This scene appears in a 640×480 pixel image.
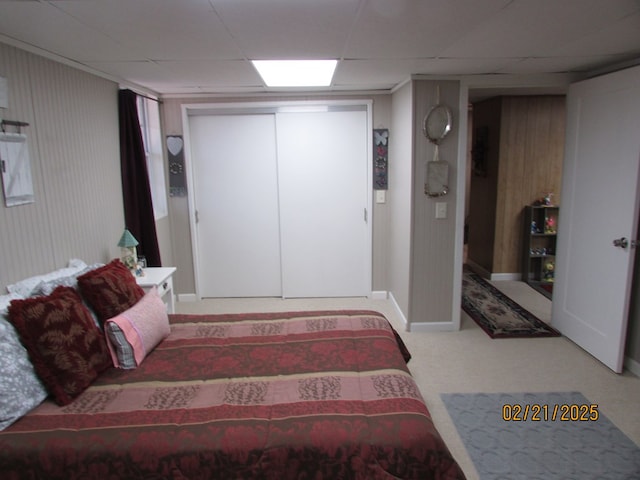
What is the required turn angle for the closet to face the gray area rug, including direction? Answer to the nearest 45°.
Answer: approximately 45° to its left

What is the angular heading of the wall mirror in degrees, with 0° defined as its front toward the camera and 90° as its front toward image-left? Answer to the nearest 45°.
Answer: approximately 0°

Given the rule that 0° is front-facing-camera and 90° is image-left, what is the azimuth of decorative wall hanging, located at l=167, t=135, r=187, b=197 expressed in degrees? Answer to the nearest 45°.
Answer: approximately 0°

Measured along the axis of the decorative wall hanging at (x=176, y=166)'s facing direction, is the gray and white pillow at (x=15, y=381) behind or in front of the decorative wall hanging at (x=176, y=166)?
in front

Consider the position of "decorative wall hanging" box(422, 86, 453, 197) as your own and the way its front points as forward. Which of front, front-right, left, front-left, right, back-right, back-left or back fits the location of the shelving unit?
back-left

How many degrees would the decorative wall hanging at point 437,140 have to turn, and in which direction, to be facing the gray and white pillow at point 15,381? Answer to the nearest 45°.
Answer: approximately 45° to its right

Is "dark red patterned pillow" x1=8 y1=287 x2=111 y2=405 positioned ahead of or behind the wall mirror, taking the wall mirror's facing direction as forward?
ahead
